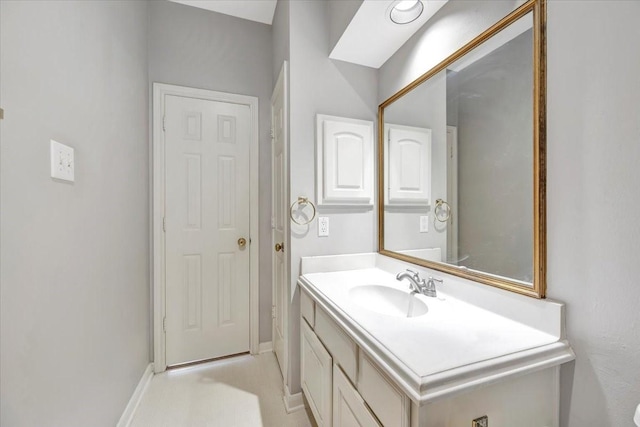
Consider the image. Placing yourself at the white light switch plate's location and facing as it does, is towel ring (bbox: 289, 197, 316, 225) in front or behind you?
in front

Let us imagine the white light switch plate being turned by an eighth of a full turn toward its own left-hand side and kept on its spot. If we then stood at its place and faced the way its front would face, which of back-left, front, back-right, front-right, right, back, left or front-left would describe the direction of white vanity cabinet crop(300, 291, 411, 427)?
front-right

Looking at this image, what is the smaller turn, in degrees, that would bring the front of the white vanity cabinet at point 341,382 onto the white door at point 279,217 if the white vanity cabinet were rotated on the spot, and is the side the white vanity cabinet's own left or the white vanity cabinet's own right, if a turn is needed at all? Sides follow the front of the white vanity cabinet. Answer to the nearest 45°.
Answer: approximately 90° to the white vanity cabinet's own right

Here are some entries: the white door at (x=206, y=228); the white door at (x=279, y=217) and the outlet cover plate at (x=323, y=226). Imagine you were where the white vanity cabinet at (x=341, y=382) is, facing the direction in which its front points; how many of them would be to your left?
0

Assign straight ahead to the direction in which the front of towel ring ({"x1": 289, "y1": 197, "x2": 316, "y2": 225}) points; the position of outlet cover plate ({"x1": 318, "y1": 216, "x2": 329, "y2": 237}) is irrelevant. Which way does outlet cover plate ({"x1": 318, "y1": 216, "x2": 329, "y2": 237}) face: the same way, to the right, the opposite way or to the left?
the same way

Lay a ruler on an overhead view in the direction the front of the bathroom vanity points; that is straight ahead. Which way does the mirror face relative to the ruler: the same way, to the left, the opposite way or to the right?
the same way

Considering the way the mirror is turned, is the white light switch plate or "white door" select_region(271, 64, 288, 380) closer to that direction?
the white light switch plate

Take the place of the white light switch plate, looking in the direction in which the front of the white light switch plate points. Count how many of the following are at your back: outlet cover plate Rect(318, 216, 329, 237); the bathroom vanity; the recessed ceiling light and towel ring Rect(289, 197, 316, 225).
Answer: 0

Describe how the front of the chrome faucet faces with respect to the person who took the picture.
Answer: facing the viewer and to the left of the viewer

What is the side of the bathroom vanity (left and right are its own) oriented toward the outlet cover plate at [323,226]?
right

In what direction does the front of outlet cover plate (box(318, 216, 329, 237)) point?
toward the camera

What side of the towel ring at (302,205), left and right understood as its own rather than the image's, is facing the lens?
front

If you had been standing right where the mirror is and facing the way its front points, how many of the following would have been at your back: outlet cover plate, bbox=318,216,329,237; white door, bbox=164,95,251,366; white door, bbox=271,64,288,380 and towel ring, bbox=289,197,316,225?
0

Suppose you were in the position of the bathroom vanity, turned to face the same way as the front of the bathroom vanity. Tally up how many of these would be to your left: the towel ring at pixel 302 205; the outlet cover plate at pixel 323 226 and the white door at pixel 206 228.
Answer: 0

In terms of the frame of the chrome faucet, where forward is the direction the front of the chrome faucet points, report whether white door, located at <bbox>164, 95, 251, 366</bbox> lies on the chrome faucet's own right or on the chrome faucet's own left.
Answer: on the chrome faucet's own right

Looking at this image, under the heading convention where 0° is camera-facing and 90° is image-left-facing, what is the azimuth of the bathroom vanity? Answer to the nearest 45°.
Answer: approximately 45°
